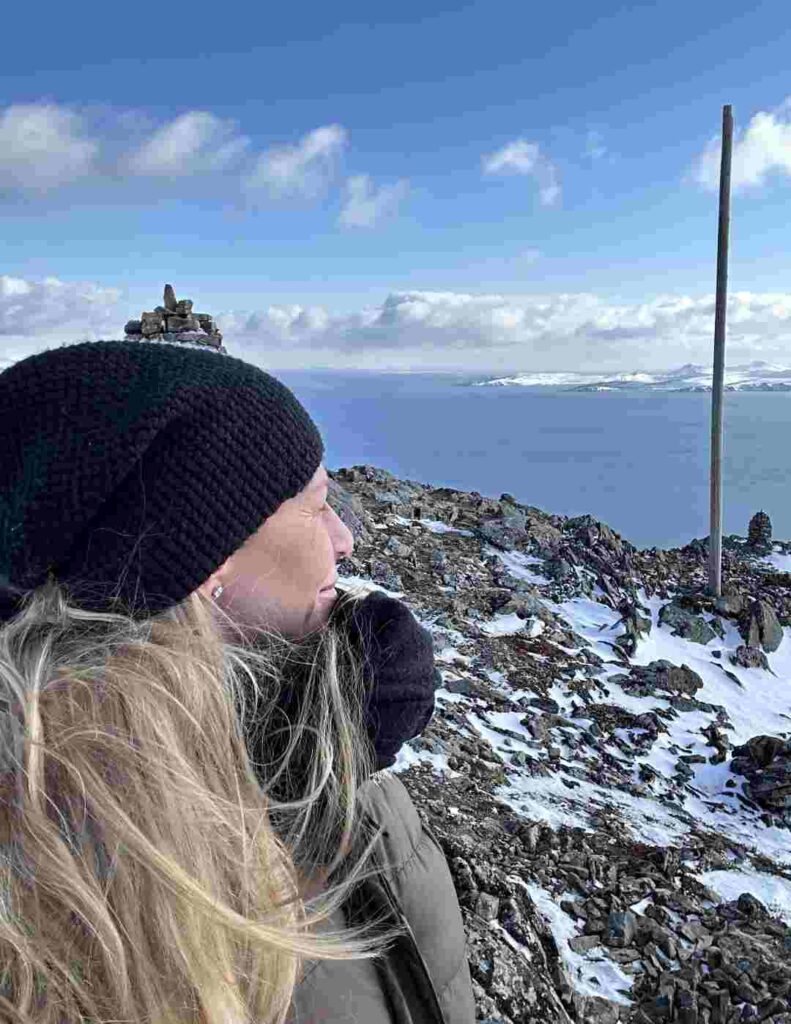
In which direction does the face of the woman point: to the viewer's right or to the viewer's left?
to the viewer's right

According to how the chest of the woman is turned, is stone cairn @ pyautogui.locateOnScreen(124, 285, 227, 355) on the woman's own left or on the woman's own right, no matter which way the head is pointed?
on the woman's own left
